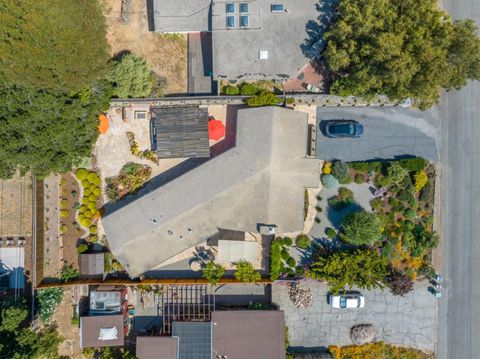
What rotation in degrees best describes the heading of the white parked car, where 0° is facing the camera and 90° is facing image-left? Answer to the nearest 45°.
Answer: approximately 90°

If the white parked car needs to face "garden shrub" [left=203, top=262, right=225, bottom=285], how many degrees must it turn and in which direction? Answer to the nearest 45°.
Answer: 0° — it already faces it
